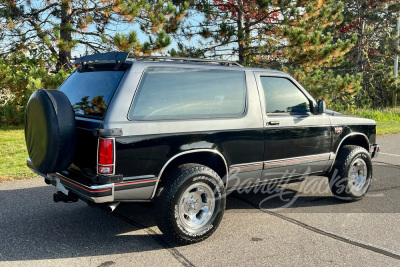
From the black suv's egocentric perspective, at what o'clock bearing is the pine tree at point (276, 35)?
The pine tree is roughly at 11 o'clock from the black suv.

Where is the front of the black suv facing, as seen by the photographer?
facing away from the viewer and to the right of the viewer

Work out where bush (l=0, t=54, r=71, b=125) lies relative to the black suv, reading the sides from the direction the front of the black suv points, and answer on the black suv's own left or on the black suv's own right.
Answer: on the black suv's own left

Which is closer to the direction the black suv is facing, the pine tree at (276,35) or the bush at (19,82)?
the pine tree

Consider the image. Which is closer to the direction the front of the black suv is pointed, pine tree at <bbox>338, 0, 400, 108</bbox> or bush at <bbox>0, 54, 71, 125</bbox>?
the pine tree

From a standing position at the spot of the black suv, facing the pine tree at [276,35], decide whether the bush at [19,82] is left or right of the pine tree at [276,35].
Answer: left

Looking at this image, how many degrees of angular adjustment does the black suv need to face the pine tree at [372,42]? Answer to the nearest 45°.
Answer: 0° — it already faces it
